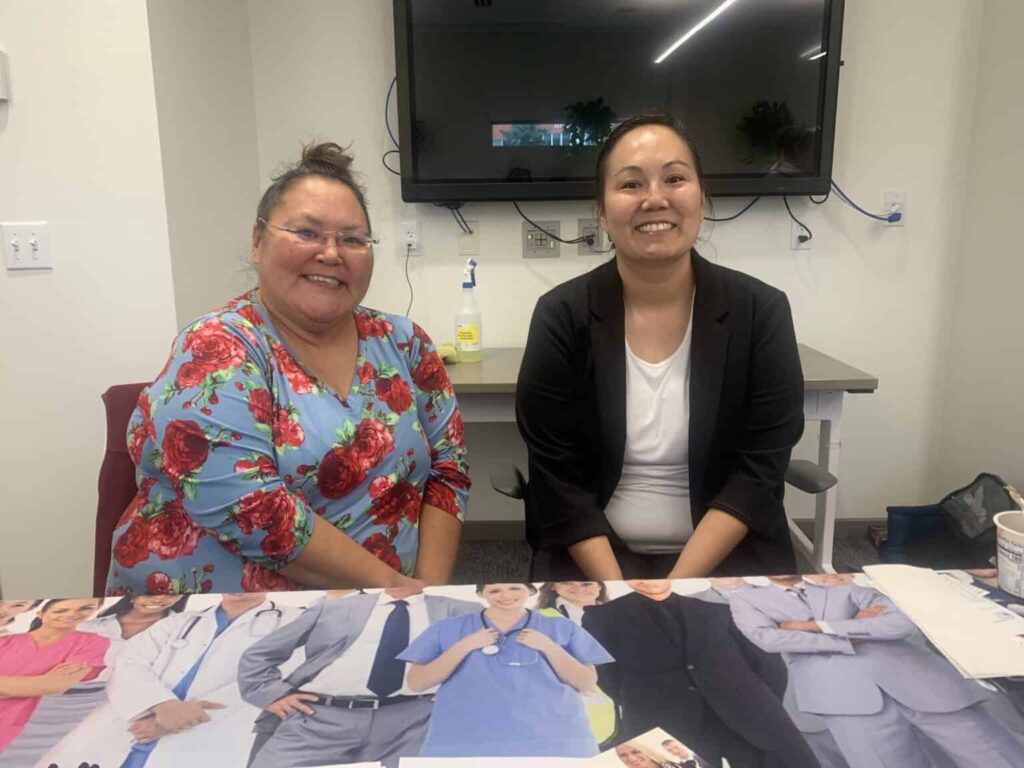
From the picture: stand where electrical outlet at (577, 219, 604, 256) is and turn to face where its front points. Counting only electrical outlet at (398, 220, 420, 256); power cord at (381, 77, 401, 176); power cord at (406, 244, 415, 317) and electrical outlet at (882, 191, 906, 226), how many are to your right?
3

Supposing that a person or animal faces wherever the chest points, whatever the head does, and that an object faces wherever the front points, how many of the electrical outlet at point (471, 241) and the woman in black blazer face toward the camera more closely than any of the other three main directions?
2

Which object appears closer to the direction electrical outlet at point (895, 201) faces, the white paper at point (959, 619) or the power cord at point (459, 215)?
the white paper

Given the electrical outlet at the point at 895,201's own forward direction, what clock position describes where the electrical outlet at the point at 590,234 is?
the electrical outlet at the point at 590,234 is roughly at 2 o'clock from the electrical outlet at the point at 895,201.

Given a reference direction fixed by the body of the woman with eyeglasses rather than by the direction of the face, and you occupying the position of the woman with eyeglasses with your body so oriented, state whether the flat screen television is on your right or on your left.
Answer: on your left
